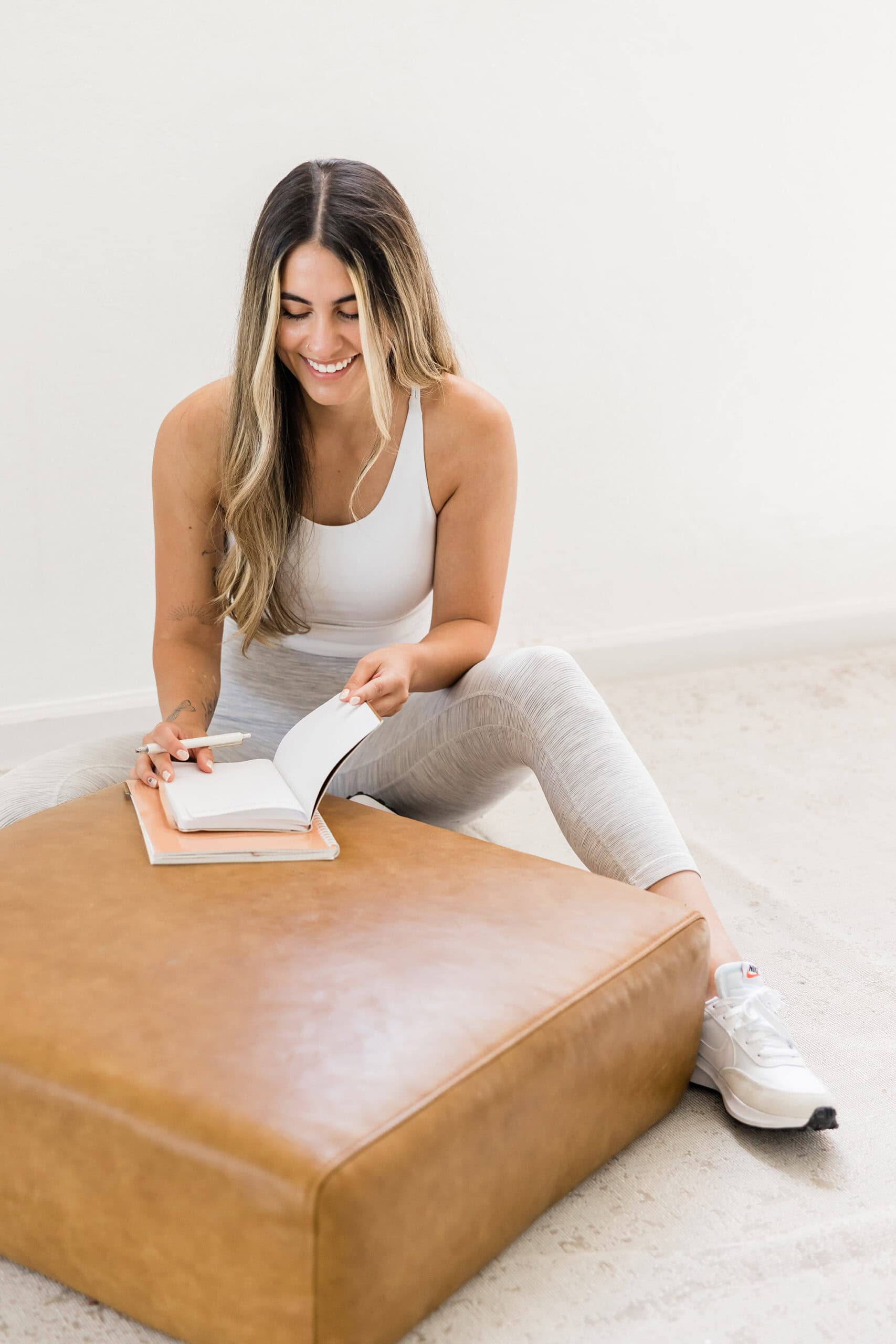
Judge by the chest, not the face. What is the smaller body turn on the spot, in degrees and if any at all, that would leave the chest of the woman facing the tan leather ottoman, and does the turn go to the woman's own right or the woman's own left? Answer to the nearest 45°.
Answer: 0° — they already face it

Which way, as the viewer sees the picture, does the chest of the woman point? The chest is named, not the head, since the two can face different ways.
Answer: toward the camera
